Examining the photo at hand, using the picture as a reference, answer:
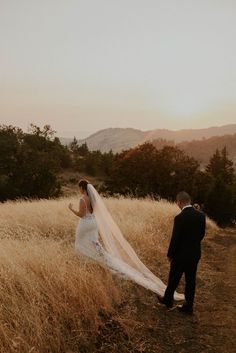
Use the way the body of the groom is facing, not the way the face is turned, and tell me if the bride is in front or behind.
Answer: in front

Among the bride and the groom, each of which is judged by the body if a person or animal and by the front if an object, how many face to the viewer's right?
0

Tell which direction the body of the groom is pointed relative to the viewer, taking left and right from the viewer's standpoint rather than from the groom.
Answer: facing away from the viewer and to the left of the viewer

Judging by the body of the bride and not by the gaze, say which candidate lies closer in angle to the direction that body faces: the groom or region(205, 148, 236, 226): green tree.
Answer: the green tree

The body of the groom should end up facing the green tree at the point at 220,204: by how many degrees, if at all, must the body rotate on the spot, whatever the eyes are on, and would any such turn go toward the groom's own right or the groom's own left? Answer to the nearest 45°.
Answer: approximately 45° to the groom's own right

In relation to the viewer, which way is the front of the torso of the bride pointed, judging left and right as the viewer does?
facing away from the viewer and to the left of the viewer

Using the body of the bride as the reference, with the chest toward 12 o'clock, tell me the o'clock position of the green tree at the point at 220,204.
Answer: The green tree is roughly at 2 o'clock from the bride.

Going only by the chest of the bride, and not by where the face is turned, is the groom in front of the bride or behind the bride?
behind

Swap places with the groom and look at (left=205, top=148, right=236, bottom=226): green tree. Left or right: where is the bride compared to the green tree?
left
